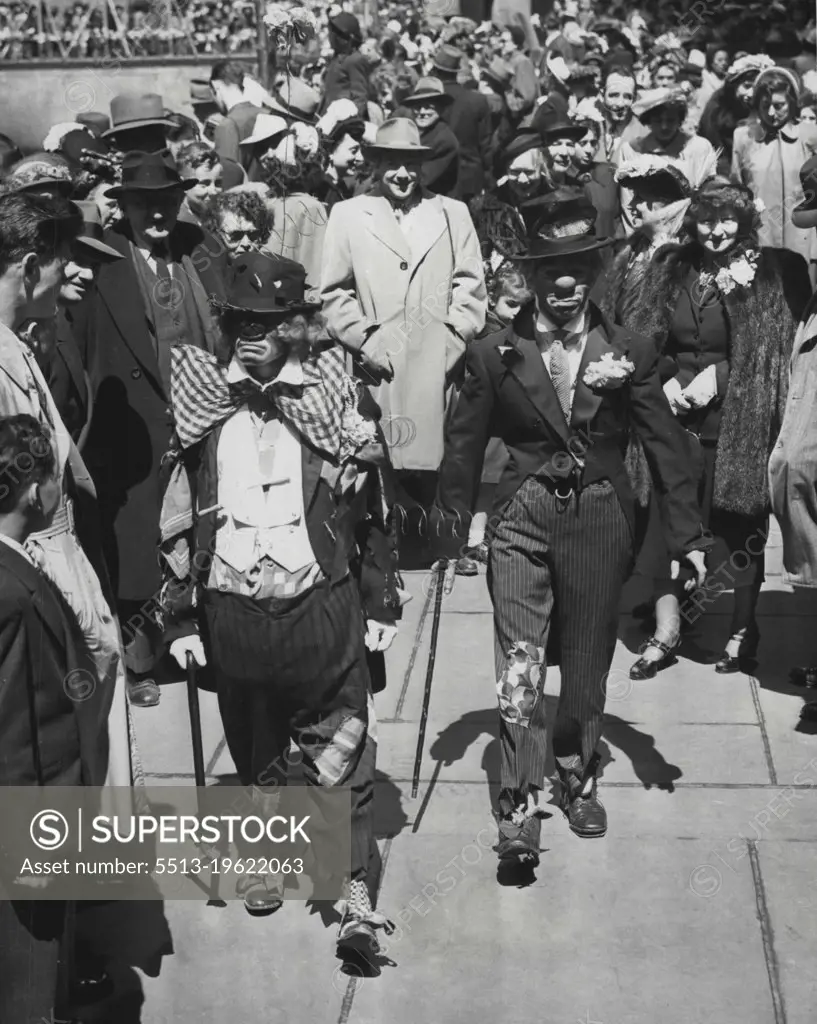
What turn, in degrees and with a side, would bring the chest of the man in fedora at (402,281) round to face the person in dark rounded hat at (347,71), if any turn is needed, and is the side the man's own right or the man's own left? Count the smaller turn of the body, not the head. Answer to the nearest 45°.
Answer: approximately 180°

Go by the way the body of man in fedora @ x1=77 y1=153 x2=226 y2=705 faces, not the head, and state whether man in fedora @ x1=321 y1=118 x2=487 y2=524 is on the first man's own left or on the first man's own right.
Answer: on the first man's own left

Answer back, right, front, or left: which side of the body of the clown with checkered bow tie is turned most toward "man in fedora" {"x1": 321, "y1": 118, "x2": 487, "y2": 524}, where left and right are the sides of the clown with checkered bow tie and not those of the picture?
back

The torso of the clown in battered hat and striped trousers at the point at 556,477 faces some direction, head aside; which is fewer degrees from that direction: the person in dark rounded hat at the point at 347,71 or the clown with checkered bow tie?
the clown with checkered bow tie

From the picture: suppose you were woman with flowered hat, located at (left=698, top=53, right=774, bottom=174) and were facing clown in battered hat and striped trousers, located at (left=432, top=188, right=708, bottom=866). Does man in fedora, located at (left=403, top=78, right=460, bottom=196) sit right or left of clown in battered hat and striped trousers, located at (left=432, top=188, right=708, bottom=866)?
right

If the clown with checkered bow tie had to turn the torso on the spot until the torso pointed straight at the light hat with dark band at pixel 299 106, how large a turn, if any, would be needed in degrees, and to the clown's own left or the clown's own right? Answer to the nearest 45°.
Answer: approximately 180°
